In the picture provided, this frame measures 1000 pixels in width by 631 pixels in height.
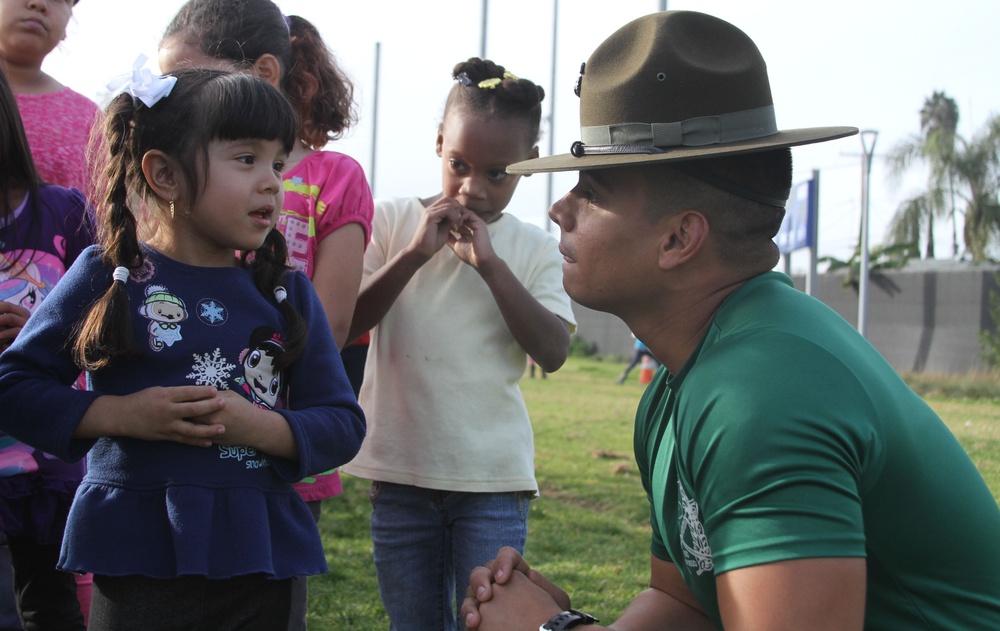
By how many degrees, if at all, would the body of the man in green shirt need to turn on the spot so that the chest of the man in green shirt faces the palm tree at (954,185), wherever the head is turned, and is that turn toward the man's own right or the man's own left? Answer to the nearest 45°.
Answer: approximately 90° to the man's own right

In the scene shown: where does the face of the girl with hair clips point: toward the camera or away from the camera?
toward the camera

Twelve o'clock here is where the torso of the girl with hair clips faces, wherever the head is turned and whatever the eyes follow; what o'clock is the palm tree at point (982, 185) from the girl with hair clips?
The palm tree is roughly at 7 o'clock from the girl with hair clips.

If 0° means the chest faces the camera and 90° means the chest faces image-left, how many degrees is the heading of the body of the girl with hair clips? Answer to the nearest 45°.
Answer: approximately 0°

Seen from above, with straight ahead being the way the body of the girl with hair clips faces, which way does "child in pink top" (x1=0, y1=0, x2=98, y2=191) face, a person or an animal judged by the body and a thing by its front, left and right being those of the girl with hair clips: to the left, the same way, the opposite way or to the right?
the same way

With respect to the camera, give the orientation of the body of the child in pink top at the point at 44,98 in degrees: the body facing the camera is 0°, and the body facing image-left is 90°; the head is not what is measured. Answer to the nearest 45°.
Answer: approximately 0°

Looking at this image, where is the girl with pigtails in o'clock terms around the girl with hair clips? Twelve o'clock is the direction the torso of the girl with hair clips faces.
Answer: The girl with pigtails is roughly at 1 o'clock from the girl with hair clips.

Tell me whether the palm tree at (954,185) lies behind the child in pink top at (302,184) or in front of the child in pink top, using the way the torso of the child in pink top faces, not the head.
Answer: behind

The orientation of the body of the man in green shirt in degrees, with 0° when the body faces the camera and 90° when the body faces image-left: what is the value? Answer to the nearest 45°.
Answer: approximately 90°

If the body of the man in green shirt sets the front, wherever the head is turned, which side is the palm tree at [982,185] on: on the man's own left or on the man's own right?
on the man's own right

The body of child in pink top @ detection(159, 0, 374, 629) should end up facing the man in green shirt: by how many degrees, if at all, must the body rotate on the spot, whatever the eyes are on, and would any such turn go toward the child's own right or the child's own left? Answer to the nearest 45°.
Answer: approximately 90° to the child's own left

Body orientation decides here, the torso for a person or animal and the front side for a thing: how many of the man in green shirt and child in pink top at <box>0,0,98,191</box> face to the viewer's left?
1

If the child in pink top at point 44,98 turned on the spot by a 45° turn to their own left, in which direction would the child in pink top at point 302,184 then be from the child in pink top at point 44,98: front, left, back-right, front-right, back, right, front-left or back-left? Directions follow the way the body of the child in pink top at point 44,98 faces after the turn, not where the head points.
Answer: front

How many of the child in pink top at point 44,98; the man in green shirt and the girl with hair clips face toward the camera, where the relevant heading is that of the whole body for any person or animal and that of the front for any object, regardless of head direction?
2
